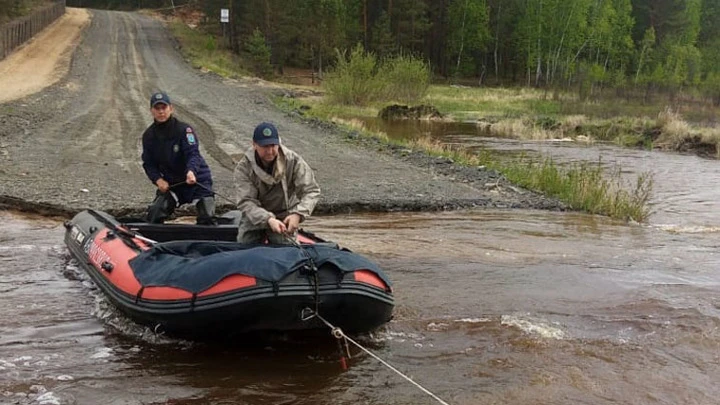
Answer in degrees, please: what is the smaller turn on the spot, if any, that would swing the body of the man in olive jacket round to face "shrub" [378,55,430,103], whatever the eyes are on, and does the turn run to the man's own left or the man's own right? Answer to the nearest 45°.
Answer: approximately 180°

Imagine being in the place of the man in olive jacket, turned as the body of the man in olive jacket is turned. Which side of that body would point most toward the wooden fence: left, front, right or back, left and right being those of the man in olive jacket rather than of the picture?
back

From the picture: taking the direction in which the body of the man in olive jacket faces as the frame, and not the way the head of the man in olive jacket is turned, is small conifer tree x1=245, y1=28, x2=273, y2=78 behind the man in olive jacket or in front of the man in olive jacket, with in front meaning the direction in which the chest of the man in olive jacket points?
behind

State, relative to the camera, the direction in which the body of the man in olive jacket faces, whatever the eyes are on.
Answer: toward the camera

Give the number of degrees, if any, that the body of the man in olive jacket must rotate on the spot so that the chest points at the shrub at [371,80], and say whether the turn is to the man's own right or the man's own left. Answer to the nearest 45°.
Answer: approximately 180°
